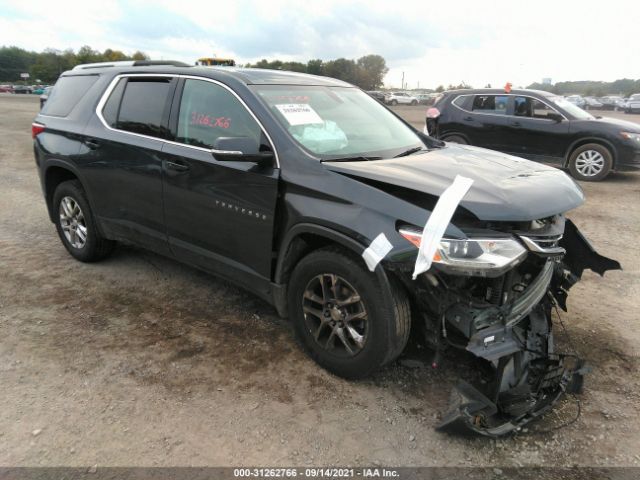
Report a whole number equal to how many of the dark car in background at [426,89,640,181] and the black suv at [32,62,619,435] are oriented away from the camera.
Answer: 0

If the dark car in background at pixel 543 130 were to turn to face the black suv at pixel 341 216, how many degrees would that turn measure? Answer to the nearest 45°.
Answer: approximately 90° to its right

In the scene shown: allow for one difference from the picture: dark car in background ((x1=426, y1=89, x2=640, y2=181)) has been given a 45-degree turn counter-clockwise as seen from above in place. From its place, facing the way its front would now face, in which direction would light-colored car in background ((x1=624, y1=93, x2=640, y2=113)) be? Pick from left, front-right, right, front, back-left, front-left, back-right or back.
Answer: front-left

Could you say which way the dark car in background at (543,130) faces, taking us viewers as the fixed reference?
facing to the right of the viewer

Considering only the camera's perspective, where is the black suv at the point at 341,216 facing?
facing the viewer and to the right of the viewer

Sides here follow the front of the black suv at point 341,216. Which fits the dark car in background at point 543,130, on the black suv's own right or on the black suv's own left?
on the black suv's own left

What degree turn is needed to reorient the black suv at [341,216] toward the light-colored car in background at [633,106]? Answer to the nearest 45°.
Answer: approximately 90° to its left
